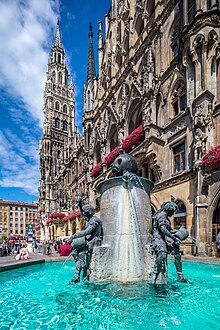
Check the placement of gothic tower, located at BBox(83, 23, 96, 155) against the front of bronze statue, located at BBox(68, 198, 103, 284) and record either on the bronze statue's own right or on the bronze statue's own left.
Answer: on the bronze statue's own right

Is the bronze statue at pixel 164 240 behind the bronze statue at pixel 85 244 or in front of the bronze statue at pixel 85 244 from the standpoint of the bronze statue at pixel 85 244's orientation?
behind

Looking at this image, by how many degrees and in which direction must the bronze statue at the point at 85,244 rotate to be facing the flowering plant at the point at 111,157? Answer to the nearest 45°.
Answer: approximately 90° to its right

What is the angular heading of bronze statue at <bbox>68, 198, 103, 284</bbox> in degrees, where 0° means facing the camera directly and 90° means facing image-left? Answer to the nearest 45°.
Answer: approximately 90°

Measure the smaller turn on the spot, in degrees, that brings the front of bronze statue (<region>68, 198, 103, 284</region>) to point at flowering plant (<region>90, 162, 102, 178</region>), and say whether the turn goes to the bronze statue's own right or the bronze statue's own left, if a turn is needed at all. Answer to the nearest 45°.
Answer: approximately 90° to the bronze statue's own right
